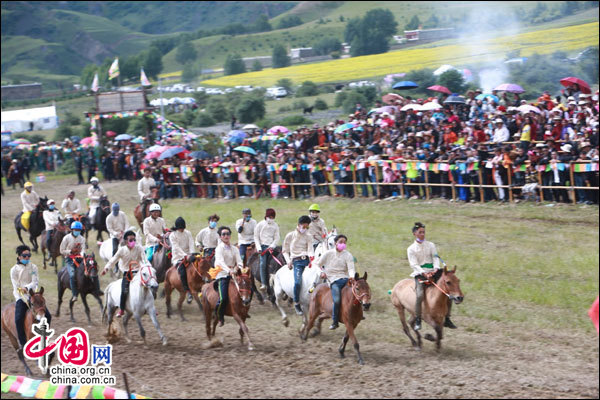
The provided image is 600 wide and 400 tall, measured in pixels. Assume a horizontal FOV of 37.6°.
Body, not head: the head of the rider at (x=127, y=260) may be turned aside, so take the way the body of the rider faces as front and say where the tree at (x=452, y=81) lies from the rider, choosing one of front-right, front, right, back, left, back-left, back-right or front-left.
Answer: left

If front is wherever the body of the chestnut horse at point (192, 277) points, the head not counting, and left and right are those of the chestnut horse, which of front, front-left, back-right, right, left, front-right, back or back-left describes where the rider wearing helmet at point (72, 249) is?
back-right

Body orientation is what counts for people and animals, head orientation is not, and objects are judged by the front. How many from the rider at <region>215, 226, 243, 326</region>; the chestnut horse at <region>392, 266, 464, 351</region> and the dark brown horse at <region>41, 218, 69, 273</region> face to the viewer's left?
0

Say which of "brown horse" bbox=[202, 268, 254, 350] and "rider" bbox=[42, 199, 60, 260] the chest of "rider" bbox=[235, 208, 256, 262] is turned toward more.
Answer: the brown horse

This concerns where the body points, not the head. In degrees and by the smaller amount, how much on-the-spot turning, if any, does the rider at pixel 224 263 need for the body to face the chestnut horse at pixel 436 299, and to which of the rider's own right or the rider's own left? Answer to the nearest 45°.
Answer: approximately 45° to the rider's own left

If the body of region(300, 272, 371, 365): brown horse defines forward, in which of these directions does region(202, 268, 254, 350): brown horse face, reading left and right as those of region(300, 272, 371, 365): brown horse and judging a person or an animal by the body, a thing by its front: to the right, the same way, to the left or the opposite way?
the same way

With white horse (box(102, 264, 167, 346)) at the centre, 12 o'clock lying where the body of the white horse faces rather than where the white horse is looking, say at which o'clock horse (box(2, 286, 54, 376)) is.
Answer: The horse is roughly at 3 o'clock from the white horse.

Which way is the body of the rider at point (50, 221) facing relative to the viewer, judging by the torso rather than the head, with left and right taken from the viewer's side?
facing the viewer and to the right of the viewer

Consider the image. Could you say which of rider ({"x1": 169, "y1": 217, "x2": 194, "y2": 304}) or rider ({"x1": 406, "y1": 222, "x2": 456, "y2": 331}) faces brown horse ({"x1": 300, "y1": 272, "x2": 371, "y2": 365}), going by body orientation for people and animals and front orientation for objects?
rider ({"x1": 169, "y1": 217, "x2": 194, "y2": 304})

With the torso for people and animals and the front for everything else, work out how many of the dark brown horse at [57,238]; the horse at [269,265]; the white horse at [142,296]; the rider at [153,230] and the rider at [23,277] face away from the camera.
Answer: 0

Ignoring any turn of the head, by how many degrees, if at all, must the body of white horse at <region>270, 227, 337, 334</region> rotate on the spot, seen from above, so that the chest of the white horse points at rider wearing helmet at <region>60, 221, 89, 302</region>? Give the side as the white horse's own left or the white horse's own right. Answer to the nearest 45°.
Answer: approximately 135° to the white horse's own right

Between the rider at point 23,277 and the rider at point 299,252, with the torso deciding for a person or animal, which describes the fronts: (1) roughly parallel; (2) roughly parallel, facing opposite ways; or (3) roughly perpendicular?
roughly parallel

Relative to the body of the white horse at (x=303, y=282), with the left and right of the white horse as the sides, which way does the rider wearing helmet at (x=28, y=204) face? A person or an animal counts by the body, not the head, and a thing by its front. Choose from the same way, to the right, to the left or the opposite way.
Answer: the same way

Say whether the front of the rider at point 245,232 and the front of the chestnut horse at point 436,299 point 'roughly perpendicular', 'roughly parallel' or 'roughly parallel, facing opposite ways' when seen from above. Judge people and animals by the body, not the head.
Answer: roughly parallel

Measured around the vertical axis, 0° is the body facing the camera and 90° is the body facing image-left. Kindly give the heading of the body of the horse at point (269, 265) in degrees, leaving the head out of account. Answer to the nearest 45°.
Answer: approximately 315°

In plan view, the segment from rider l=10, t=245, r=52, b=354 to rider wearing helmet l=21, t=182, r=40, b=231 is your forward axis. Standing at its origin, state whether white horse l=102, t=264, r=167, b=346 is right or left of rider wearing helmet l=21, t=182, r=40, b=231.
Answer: right

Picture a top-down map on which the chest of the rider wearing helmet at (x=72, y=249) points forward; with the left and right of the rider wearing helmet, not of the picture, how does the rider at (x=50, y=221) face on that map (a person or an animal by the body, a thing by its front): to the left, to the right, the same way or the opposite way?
the same way

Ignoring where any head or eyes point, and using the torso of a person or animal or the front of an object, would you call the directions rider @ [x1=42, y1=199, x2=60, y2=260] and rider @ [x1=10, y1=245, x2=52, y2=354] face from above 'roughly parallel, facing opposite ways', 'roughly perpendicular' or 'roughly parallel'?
roughly parallel
